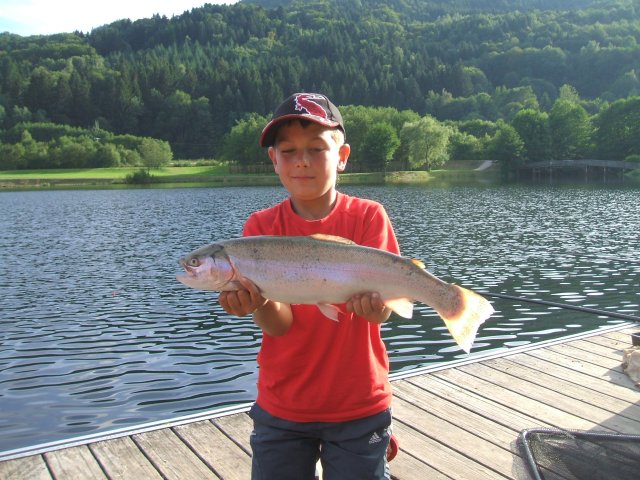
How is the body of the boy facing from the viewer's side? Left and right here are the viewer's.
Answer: facing the viewer

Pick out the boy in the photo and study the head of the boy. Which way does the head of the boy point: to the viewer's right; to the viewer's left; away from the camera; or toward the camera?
toward the camera
